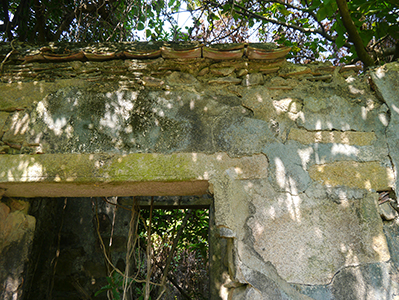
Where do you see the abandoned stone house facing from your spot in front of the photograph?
facing the viewer
